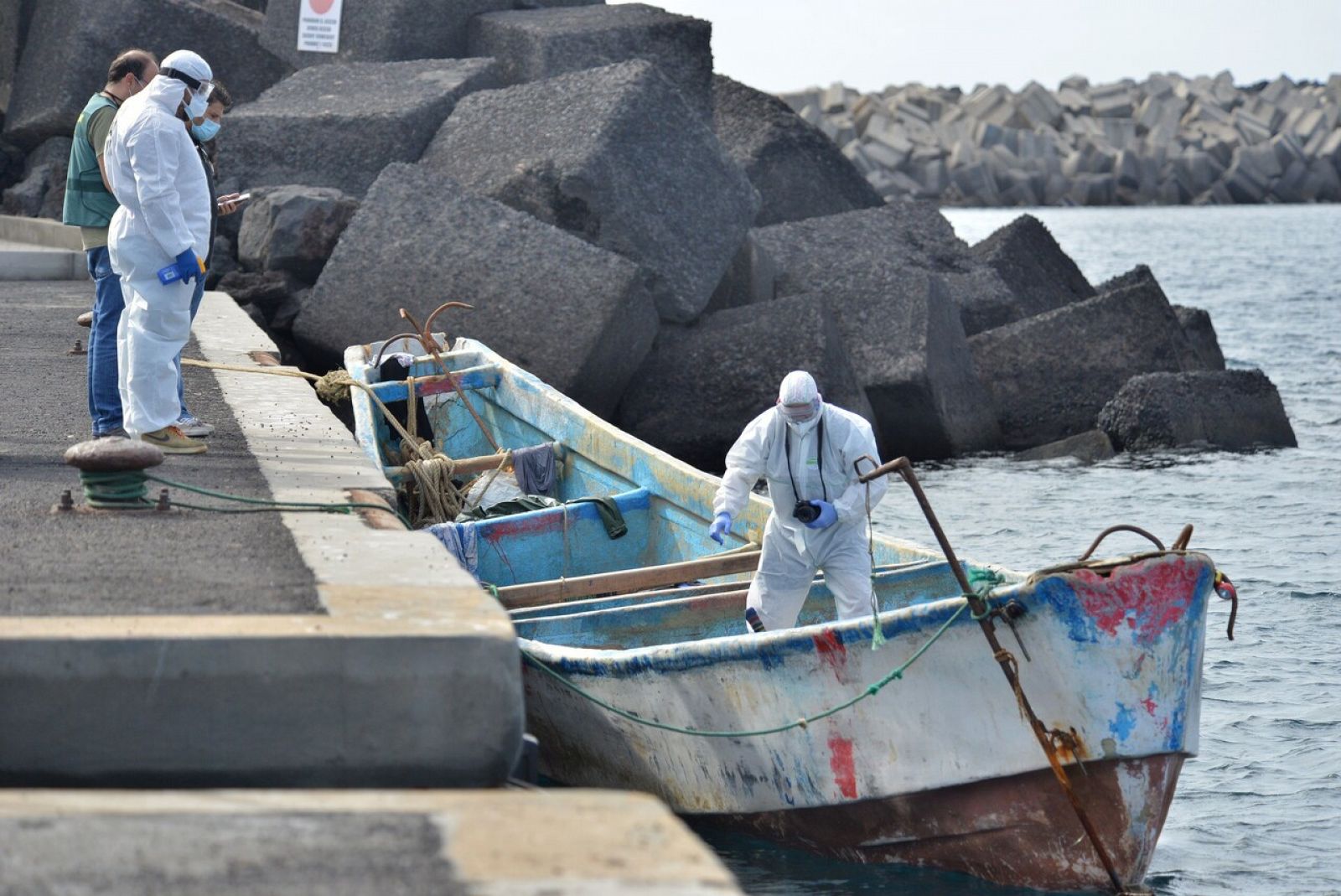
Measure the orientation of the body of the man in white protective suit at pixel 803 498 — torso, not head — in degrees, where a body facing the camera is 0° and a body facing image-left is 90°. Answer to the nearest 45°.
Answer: approximately 0°

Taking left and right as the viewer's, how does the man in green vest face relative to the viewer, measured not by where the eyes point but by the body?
facing to the right of the viewer

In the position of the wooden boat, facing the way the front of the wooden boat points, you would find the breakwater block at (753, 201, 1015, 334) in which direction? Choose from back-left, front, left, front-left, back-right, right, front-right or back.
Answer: back-left

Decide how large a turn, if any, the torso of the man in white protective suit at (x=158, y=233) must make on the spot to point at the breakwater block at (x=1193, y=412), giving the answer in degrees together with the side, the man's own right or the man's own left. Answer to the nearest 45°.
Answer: approximately 45° to the man's own left

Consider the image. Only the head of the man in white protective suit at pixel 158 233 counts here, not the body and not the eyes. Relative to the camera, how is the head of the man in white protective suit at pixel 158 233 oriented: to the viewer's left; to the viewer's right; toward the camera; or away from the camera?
to the viewer's right

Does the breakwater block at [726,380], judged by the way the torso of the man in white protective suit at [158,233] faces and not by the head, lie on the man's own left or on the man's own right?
on the man's own left

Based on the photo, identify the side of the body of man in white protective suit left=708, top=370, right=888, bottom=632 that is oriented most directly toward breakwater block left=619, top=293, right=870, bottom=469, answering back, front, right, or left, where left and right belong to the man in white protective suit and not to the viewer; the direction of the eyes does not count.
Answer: back

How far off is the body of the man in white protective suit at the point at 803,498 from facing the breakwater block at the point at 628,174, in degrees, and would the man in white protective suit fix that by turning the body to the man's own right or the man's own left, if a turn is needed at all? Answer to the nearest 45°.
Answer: approximately 180°

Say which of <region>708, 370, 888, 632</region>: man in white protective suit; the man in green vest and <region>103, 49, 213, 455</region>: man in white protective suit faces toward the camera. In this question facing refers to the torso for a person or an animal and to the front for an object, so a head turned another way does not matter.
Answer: <region>708, 370, 888, 632</region>: man in white protective suit

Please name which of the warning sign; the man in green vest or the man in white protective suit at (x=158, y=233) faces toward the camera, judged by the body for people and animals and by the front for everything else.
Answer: the warning sign

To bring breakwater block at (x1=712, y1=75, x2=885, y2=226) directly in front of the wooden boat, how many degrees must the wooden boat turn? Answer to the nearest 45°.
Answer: approximately 135° to its left

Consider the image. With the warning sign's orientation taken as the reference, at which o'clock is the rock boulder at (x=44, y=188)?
The rock boulder is roughly at 3 o'clock from the warning sign.

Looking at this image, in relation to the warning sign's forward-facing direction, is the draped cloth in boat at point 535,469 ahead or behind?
ahead

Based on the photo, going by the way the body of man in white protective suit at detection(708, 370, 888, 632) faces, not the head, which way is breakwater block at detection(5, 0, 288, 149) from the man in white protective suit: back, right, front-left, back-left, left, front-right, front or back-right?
back-right

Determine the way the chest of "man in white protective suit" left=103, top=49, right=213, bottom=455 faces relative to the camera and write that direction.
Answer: to the viewer's right
